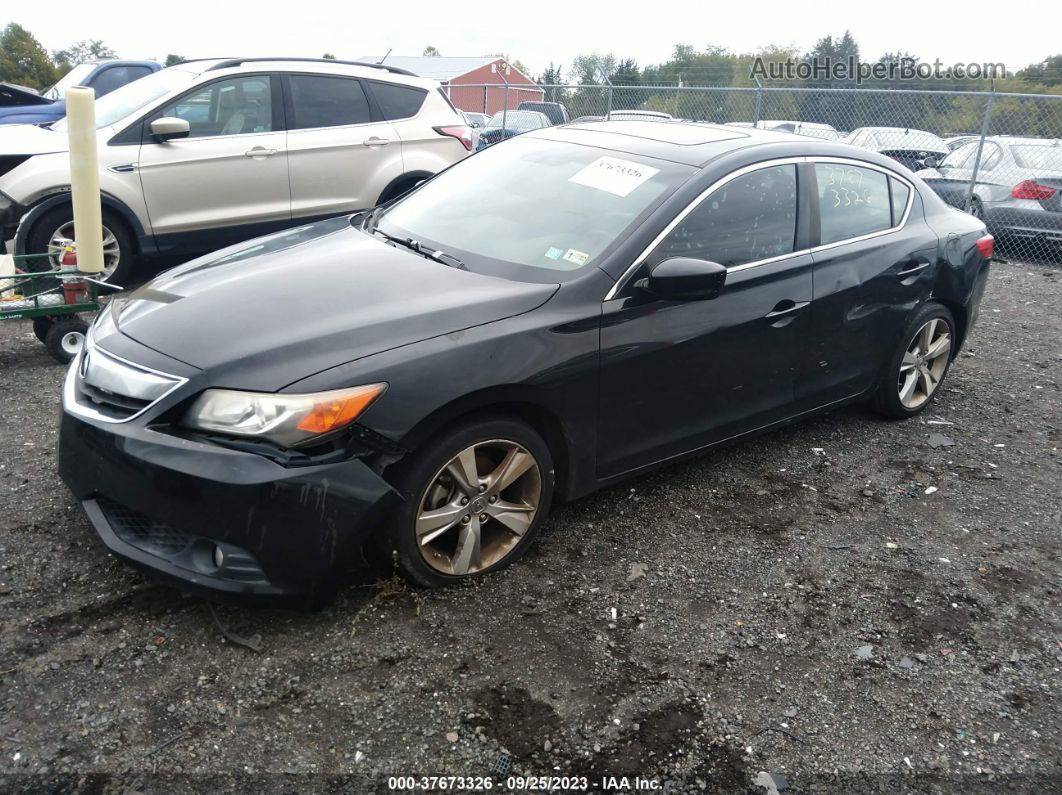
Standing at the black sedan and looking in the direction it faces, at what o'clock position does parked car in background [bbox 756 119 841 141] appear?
The parked car in background is roughly at 5 o'clock from the black sedan.

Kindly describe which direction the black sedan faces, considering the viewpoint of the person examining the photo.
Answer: facing the viewer and to the left of the viewer

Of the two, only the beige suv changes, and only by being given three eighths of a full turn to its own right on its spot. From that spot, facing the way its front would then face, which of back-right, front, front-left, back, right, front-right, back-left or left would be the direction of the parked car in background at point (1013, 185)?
front-right

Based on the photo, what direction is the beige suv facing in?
to the viewer's left

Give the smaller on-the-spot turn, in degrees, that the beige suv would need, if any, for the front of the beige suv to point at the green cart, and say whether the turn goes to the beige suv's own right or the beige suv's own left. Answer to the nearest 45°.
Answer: approximately 45° to the beige suv's own left

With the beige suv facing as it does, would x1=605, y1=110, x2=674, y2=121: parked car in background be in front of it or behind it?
behind

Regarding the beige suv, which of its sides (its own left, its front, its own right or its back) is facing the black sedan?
left

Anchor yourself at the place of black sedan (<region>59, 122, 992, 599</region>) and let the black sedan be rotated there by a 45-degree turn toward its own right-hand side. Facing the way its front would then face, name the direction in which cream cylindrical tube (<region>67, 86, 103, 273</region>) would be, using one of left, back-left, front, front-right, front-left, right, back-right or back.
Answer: front-right
